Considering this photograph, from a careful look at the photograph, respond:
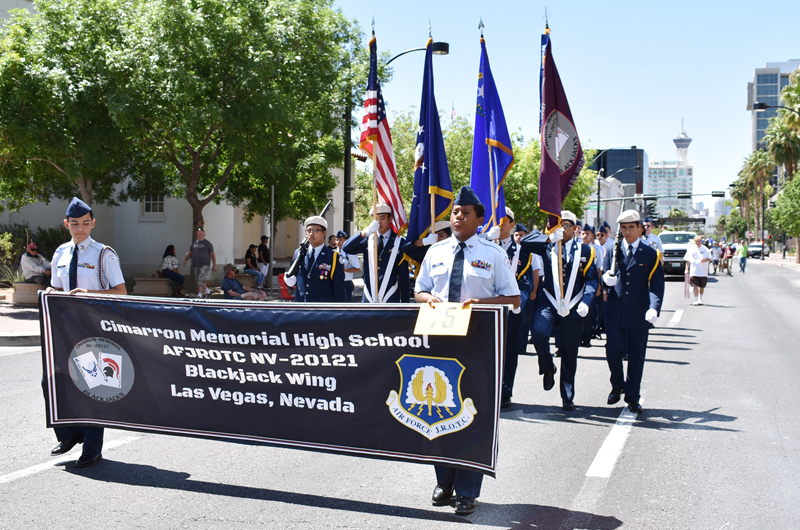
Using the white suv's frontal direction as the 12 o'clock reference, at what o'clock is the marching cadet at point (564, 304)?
The marching cadet is roughly at 12 o'clock from the white suv.

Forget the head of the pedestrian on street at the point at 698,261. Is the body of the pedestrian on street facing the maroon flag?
yes

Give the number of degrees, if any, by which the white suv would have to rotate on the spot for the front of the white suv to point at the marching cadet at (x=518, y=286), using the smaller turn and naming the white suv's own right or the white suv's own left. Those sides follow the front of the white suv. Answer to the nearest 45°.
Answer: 0° — it already faces them

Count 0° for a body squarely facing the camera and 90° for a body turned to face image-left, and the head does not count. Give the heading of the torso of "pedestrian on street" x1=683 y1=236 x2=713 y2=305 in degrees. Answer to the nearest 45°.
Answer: approximately 0°

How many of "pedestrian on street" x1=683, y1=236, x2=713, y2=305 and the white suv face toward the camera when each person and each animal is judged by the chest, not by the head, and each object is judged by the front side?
2

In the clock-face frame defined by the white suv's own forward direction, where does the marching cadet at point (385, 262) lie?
The marching cadet is roughly at 12 o'clock from the white suv.
